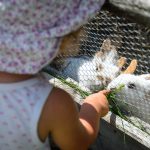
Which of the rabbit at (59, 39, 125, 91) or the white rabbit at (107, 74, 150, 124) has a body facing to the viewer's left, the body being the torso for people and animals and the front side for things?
the white rabbit

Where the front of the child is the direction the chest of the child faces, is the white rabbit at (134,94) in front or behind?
in front

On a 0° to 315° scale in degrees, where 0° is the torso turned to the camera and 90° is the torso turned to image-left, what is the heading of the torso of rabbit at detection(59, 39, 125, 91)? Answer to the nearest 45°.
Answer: approximately 315°

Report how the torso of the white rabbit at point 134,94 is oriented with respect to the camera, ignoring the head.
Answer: to the viewer's left

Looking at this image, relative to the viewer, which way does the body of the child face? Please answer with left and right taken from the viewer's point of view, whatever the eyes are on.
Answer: facing away from the viewer and to the right of the viewer

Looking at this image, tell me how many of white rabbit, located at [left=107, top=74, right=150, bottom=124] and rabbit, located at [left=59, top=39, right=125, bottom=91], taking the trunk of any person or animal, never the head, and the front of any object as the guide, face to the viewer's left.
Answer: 1

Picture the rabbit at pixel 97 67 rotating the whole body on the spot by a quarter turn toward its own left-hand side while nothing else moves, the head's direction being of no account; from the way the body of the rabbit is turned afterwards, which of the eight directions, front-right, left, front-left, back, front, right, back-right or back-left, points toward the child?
back-right

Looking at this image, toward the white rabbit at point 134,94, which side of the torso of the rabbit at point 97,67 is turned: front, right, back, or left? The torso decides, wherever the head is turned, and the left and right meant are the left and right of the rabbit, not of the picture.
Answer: front

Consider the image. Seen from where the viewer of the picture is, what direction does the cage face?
facing the viewer and to the left of the viewer

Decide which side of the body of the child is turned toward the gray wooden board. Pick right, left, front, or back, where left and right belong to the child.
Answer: front
